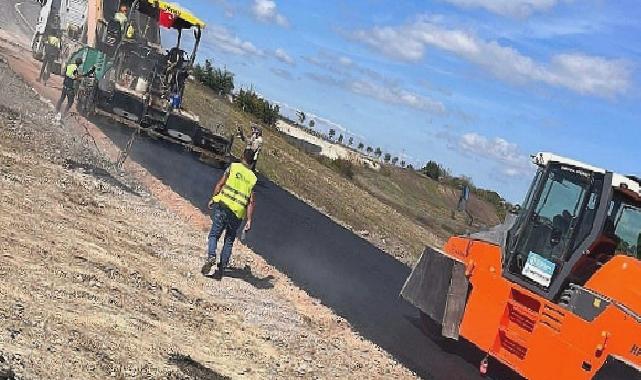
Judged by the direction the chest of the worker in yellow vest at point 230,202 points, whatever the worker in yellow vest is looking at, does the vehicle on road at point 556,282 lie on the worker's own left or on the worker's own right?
on the worker's own right

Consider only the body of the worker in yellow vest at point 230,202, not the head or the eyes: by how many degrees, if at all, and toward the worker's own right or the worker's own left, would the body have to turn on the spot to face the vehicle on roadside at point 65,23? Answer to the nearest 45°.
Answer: approximately 45° to the worker's own left

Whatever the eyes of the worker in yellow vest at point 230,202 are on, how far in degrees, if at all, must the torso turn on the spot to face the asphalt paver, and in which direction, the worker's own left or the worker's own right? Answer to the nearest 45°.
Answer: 0° — they already face it

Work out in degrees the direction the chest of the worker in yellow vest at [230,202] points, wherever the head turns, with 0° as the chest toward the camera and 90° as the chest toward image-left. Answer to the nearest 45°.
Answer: approximately 180°

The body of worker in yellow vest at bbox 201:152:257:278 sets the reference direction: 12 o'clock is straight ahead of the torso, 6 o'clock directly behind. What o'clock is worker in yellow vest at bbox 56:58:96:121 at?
worker in yellow vest at bbox 56:58:96:121 is roughly at 11 o'clock from worker in yellow vest at bbox 201:152:257:278.

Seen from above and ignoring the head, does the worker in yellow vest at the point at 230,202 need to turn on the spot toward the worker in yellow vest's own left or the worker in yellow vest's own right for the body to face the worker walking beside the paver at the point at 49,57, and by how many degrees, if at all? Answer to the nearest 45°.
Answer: approximately 45° to the worker in yellow vest's own left
